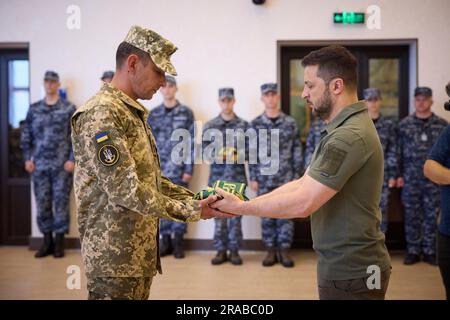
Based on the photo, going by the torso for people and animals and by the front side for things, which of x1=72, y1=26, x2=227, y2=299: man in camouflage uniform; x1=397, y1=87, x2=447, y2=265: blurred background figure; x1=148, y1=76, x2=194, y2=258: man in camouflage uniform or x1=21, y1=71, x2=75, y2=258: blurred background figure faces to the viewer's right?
x1=72, y1=26, x2=227, y2=299: man in camouflage uniform

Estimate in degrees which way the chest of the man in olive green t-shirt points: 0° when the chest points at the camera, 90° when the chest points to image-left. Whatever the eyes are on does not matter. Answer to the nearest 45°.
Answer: approximately 90°

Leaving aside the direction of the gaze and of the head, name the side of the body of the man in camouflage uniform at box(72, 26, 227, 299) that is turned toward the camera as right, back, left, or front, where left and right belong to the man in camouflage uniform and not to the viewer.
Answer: right

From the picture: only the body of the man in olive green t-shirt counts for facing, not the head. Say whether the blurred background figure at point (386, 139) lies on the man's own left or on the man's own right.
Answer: on the man's own right

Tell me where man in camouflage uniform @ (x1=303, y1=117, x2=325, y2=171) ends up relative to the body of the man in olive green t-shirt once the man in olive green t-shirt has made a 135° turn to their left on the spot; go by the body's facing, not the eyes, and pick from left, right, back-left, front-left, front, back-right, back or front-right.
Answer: back-left

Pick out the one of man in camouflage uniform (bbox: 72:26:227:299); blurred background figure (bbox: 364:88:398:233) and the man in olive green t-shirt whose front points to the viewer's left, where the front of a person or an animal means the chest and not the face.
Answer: the man in olive green t-shirt

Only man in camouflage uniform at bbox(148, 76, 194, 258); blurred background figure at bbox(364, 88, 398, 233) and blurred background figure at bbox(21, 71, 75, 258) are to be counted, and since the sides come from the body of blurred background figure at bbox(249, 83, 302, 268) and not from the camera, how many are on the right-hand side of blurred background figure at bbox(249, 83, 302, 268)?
2

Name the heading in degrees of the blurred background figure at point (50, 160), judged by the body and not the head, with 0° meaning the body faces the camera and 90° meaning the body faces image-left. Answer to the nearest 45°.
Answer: approximately 0°

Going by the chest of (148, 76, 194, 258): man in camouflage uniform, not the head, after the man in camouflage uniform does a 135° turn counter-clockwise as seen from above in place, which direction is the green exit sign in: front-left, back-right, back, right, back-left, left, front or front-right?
front-right

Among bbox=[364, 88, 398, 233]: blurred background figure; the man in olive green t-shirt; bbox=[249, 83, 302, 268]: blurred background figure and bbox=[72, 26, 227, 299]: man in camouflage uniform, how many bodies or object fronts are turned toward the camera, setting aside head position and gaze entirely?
2

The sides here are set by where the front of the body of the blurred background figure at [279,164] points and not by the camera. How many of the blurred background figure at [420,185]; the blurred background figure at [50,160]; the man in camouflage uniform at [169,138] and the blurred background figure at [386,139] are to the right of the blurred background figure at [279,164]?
2

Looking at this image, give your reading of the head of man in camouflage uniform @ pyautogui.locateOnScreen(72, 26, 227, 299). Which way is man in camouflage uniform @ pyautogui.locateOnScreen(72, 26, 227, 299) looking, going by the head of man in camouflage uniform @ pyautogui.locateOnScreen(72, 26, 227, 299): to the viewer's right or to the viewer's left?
to the viewer's right
